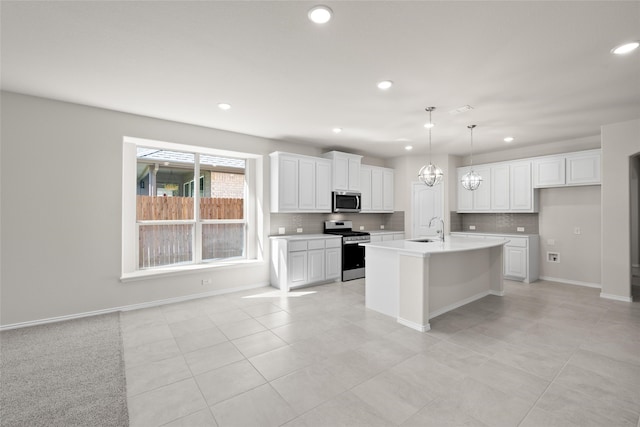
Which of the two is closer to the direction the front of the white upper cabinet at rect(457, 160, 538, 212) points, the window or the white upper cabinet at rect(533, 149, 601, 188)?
the window

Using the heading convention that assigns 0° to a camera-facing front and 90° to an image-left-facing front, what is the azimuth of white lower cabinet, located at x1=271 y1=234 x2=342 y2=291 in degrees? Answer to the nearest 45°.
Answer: approximately 315°

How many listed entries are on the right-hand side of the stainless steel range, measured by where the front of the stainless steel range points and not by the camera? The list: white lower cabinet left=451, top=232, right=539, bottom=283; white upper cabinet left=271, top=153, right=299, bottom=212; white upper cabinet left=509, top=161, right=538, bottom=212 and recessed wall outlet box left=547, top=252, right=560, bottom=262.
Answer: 1

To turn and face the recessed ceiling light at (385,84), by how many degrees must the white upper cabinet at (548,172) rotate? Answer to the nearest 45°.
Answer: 0° — it already faces it

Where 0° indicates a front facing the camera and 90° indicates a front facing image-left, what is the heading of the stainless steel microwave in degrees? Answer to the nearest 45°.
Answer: approximately 315°

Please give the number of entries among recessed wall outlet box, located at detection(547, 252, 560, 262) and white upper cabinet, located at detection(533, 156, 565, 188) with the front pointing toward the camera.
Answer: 2

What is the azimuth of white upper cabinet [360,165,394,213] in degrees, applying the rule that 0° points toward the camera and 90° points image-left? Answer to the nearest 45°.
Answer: approximately 315°

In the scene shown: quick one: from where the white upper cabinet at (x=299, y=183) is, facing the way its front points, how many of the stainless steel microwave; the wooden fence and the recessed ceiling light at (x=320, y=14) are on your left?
1

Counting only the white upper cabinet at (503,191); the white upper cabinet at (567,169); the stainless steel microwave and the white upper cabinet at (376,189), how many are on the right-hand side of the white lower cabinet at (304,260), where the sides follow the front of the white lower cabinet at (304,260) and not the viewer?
0

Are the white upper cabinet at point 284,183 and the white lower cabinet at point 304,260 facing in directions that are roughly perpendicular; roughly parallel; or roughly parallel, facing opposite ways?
roughly parallel

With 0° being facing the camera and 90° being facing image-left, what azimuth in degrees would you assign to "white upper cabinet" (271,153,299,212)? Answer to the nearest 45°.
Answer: approximately 315°

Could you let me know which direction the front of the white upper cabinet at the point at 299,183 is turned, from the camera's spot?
facing the viewer and to the right of the viewer

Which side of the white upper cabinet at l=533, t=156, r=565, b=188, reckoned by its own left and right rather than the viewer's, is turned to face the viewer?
front

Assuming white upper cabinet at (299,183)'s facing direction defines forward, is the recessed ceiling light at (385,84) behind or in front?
in front

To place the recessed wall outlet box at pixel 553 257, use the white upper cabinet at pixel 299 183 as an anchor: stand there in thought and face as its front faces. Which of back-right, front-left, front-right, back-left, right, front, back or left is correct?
front-left

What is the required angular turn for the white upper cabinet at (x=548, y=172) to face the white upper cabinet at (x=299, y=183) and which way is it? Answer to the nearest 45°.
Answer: approximately 45° to its right

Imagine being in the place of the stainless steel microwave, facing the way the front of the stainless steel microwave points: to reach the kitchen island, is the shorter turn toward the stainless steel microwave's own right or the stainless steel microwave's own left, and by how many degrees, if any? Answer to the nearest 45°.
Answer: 0° — it already faces it

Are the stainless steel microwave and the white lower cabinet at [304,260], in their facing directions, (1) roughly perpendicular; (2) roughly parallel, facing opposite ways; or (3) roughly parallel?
roughly parallel
